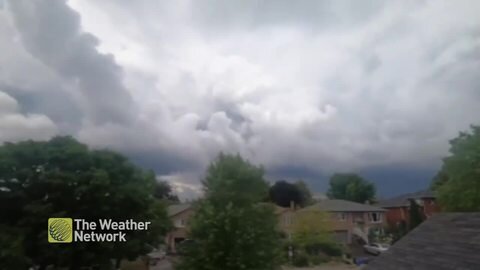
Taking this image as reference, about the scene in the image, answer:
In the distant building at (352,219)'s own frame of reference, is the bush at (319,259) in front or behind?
in front

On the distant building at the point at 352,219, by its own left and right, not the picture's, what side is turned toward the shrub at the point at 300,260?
front

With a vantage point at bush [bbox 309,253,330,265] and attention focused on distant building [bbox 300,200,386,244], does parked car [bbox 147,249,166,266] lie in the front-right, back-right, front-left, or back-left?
back-left

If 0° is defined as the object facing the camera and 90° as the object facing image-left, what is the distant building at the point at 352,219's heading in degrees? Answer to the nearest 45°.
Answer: approximately 0°

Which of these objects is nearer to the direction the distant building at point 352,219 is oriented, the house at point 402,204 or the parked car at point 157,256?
the parked car

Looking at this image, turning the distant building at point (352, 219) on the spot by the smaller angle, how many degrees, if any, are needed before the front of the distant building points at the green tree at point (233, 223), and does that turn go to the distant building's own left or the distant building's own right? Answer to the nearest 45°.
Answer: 0° — it already faces it

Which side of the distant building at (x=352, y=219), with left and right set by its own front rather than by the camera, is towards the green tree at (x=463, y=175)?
front

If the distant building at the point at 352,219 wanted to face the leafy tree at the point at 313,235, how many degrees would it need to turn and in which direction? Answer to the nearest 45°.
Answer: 0° — it already faces it

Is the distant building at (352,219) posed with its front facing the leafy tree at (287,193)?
no

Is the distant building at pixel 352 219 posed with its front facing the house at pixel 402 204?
no

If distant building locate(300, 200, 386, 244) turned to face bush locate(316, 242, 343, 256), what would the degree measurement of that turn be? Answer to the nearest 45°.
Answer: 0° — it already faces it

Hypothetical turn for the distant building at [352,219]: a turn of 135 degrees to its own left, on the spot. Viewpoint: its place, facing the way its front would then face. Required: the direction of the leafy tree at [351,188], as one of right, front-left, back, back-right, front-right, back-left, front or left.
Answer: front-left
